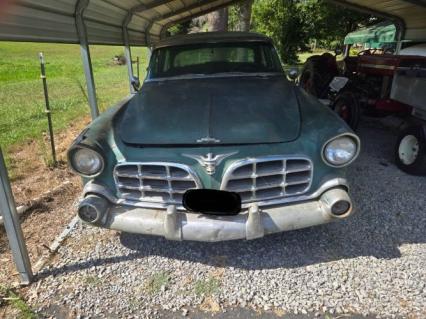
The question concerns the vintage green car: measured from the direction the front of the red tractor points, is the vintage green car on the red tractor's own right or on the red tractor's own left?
on the red tractor's own right

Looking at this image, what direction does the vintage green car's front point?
toward the camera

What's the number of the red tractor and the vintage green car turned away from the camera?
0

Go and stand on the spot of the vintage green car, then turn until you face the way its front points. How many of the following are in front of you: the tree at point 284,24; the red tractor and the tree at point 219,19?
0

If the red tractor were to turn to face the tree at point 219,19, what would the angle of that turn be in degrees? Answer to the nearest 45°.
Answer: approximately 180°

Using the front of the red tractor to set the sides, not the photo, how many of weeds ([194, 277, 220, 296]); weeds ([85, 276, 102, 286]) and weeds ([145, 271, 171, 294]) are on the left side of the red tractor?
0

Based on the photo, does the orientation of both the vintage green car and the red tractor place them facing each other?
no

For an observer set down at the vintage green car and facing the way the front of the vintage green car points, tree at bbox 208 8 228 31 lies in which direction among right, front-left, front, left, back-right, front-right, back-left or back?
back

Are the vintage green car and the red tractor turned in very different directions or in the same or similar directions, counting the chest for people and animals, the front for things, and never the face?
same or similar directions

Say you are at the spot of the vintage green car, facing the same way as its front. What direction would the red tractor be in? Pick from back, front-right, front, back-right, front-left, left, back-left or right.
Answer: back-left

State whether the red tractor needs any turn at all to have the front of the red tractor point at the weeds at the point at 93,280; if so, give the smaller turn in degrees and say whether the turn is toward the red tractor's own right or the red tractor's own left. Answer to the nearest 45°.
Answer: approximately 90° to the red tractor's own right

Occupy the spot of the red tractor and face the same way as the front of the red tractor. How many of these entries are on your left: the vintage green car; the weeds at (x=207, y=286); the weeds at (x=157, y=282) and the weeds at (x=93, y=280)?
0

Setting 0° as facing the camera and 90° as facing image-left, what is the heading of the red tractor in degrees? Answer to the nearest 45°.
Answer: approximately 315°

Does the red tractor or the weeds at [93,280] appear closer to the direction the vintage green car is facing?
the weeds

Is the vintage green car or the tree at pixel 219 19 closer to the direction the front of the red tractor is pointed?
the vintage green car
